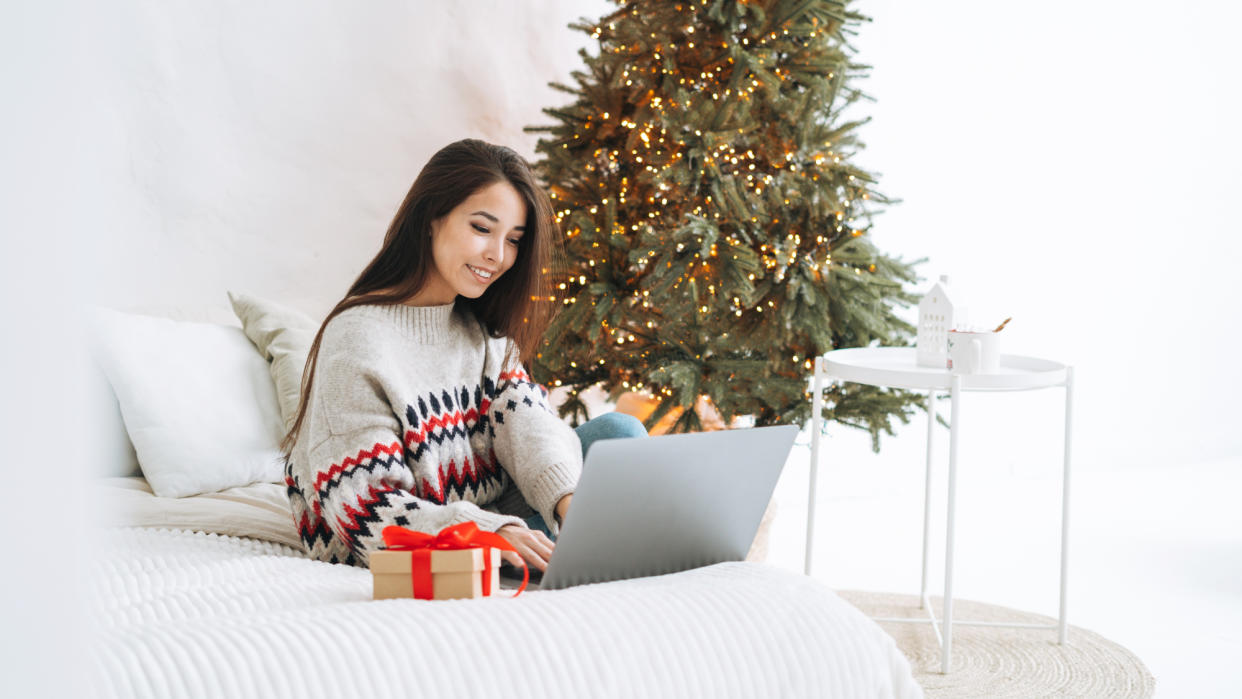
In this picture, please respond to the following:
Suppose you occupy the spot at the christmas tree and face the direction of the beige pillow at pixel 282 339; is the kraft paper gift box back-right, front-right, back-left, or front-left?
front-left

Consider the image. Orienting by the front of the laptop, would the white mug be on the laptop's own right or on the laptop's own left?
on the laptop's own right

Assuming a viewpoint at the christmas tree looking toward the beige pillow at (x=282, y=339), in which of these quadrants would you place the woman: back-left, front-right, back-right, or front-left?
front-left

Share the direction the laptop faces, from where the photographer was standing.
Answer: facing away from the viewer and to the left of the viewer

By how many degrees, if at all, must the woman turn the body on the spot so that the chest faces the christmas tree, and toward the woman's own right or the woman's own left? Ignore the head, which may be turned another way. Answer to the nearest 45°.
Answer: approximately 90° to the woman's own left

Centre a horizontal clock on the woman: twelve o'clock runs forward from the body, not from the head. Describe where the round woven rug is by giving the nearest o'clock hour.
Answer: The round woven rug is roughly at 10 o'clock from the woman.

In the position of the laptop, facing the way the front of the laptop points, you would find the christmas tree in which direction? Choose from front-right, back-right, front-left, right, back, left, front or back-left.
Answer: front-right

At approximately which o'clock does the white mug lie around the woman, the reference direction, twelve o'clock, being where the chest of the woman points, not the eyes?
The white mug is roughly at 10 o'clock from the woman.

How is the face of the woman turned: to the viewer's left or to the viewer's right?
to the viewer's right

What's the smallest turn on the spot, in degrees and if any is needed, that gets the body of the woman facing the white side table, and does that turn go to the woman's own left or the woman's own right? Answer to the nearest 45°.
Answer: approximately 45° to the woman's own left

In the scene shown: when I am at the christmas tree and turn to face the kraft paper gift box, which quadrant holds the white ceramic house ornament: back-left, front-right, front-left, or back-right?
front-left

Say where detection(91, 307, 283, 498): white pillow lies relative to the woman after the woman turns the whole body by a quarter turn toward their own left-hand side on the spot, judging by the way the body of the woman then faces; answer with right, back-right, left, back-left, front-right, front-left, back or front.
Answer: left
